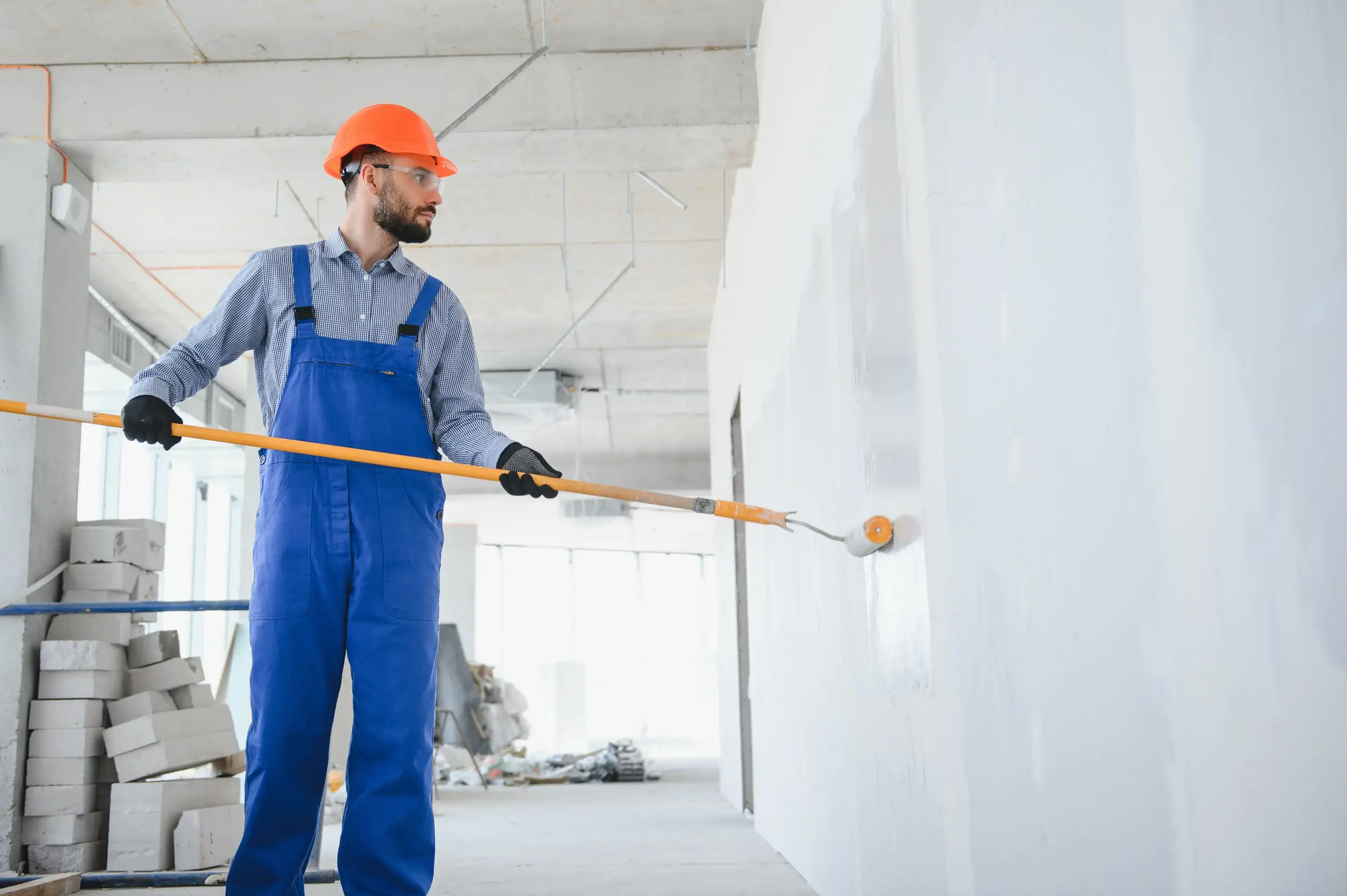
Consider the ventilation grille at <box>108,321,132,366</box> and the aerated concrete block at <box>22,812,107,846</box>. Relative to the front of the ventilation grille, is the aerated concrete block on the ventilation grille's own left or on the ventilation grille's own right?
on the ventilation grille's own right

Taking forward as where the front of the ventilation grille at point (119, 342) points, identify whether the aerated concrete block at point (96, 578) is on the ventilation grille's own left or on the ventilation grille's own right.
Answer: on the ventilation grille's own right

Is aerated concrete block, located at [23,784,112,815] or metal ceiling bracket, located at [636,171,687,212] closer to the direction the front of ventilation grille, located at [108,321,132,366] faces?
the metal ceiling bracket

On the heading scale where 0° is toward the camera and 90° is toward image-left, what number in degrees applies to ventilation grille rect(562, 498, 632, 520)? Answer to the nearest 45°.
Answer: approximately 0°

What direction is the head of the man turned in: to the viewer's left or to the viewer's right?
to the viewer's right

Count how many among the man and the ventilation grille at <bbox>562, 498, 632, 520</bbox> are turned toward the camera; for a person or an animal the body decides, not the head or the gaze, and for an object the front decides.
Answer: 2

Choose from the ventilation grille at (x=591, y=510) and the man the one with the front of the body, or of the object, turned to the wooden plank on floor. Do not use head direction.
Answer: the ventilation grille
